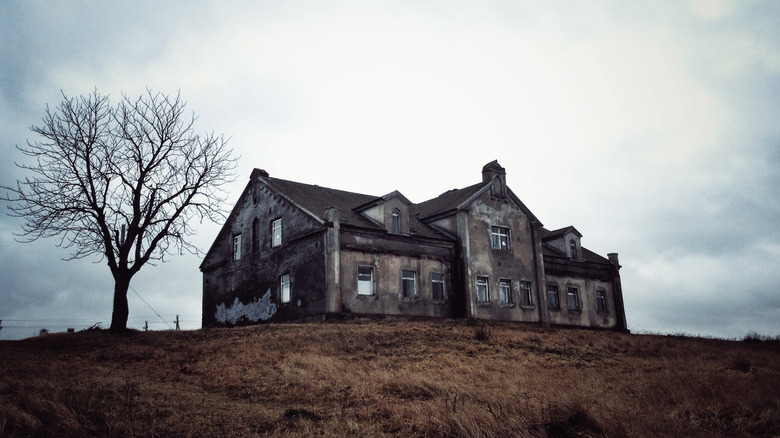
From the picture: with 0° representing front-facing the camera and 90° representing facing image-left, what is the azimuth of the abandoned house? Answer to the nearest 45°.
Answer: approximately 315°
